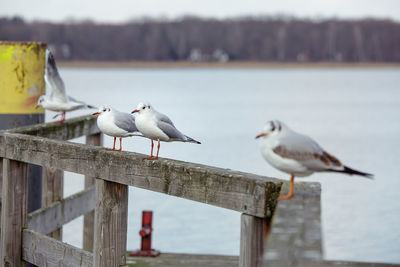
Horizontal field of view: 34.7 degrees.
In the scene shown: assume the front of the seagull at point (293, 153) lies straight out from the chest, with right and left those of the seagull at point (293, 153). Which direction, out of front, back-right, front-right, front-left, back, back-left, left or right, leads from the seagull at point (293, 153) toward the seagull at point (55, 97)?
front-right

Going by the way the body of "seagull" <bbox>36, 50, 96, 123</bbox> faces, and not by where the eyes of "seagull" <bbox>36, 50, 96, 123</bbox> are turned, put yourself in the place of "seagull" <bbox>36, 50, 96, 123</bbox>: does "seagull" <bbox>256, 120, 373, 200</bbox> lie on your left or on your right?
on your left

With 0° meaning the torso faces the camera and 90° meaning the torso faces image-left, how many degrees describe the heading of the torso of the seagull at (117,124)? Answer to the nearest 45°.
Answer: approximately 90°

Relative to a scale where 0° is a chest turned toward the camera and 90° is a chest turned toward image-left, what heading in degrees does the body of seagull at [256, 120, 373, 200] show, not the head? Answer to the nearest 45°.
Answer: approximately 90°

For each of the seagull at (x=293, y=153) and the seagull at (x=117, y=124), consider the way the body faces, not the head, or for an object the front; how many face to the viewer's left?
2

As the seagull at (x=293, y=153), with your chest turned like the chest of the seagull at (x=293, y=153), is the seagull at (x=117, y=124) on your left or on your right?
on your right

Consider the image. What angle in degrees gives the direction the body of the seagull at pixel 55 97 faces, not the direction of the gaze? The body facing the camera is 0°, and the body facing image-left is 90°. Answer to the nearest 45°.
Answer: approximately 90°
